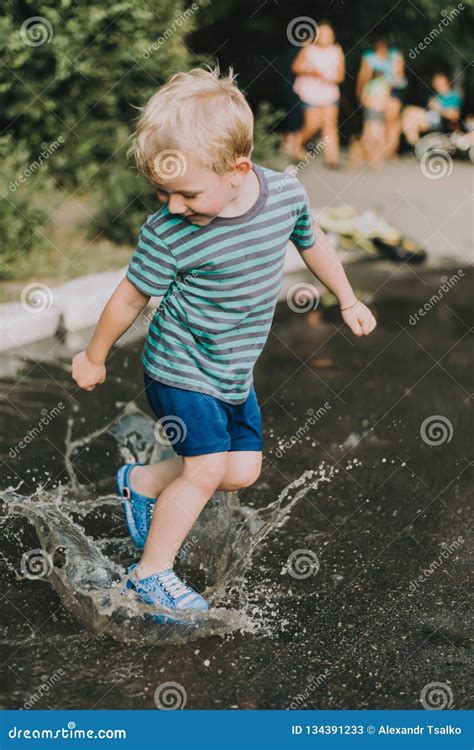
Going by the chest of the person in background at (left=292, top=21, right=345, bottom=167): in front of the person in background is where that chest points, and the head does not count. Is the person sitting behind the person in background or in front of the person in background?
behind

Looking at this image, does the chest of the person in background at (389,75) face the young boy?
yes

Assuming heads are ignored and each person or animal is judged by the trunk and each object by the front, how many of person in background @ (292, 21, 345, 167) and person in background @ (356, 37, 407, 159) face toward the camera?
2

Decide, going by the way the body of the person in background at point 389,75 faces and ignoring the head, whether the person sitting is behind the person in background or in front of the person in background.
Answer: behind

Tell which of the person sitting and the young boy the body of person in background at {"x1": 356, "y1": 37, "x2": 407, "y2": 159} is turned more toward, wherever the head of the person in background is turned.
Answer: the young boy

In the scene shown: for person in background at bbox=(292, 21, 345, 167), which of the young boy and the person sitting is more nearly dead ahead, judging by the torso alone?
the young boy

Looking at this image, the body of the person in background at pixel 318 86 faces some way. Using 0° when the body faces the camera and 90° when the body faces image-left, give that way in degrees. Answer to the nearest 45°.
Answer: approximately 0°
